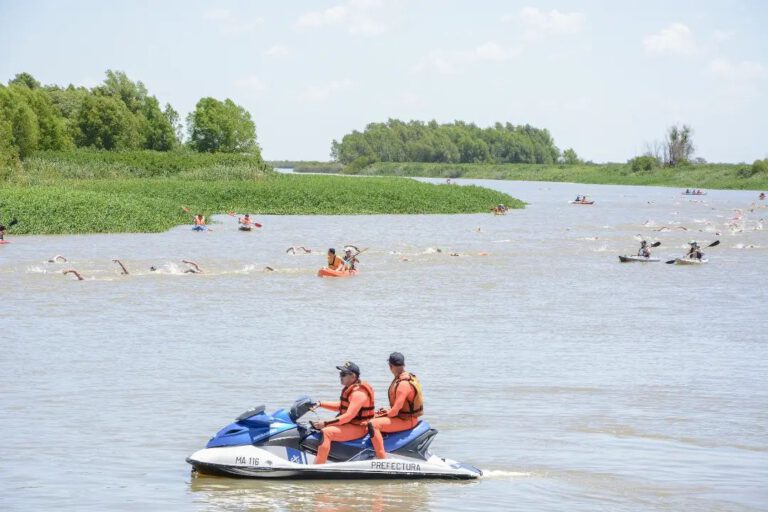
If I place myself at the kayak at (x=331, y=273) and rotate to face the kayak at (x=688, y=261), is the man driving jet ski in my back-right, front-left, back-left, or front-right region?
back-right

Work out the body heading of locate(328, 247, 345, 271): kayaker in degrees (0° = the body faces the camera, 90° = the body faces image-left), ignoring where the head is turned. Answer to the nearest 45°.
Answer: approximately 45°

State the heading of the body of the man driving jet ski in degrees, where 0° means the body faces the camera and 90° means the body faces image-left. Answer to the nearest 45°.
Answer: approximately 90°

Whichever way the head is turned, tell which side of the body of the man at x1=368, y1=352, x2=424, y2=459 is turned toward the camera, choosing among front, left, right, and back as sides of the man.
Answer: left

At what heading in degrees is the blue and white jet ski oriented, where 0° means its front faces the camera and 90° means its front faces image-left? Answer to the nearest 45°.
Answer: approximately 90°

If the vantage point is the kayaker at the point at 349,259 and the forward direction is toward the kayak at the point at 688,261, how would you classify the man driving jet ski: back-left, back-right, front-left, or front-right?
back-right

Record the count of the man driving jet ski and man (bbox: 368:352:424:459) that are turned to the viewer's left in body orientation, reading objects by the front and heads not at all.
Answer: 2

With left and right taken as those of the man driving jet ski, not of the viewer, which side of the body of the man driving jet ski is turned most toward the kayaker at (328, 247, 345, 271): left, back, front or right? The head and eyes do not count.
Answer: right

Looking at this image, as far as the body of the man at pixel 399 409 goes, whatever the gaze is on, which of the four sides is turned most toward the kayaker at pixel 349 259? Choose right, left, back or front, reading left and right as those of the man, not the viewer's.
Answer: right
